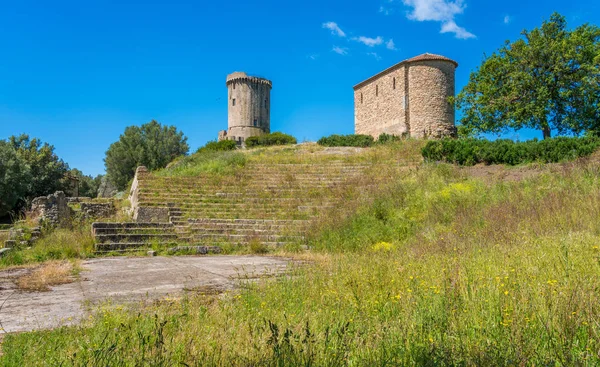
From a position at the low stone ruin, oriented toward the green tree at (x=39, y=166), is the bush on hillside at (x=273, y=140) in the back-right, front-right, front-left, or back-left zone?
front-right

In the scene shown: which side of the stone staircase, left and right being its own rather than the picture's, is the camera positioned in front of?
front

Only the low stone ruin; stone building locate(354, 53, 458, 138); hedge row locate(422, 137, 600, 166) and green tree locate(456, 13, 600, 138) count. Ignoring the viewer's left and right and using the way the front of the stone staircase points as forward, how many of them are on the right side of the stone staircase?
1

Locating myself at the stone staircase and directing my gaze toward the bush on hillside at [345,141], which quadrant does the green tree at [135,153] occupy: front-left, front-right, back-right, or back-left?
front-left

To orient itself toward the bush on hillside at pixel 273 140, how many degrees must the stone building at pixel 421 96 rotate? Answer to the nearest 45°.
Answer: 0° — it already faces it

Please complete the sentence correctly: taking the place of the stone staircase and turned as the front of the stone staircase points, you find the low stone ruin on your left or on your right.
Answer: on your right

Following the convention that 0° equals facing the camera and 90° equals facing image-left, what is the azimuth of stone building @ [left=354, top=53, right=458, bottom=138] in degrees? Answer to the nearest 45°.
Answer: approximately 135°

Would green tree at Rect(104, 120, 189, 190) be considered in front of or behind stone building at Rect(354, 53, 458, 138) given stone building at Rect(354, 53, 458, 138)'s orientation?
in front

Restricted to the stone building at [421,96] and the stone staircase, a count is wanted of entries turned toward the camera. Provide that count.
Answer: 1

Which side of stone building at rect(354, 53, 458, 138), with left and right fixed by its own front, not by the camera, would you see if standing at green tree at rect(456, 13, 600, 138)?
back

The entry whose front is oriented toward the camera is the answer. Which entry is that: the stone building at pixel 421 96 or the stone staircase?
the stone staircase

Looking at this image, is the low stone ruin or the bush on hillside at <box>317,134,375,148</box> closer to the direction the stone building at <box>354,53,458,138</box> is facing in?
the bush on hillside
